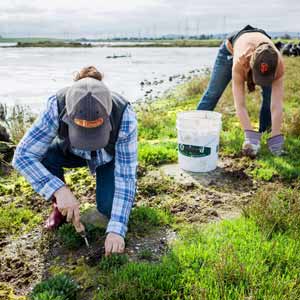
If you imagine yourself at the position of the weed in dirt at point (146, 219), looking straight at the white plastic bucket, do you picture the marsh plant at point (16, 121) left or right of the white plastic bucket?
left

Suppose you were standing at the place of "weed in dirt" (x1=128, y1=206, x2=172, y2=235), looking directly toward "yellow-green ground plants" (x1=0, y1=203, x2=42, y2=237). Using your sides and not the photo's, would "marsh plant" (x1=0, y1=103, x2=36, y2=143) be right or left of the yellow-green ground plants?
right

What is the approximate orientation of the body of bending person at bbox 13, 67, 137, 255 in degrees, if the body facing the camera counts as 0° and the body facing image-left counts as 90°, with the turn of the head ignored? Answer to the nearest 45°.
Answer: approximately 0°

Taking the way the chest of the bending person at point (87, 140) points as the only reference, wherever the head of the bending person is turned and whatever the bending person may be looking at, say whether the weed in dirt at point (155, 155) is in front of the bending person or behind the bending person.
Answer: behind
